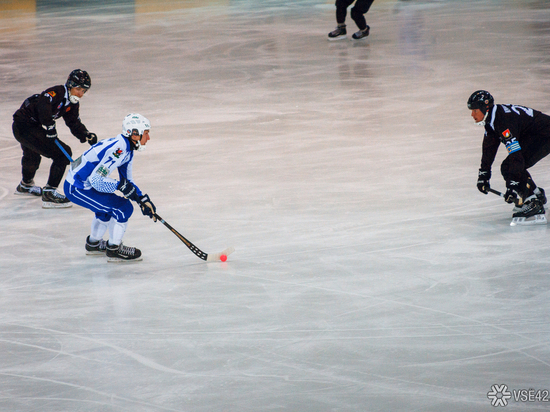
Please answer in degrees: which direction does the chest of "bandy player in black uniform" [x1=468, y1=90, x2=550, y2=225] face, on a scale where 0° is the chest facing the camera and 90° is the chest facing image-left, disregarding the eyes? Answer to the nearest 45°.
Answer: approximately 90°

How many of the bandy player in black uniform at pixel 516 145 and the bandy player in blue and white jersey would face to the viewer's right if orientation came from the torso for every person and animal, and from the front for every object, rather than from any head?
1

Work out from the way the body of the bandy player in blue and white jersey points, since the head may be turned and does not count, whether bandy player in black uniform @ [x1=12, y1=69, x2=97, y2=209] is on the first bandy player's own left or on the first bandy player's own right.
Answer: on the first bandy player's own left

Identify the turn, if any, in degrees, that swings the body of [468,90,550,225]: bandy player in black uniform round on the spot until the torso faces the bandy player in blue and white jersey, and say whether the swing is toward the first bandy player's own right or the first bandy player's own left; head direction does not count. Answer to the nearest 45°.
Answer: approximately 45° to the first bandy player's own left

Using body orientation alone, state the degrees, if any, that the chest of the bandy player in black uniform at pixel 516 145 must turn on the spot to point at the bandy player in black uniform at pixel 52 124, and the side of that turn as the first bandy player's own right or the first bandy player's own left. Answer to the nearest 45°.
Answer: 0° — they already face them

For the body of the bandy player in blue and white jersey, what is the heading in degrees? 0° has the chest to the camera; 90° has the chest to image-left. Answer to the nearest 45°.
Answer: approximately 270°

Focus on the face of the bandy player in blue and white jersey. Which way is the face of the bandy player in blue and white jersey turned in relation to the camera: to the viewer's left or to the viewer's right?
to the viewer's right

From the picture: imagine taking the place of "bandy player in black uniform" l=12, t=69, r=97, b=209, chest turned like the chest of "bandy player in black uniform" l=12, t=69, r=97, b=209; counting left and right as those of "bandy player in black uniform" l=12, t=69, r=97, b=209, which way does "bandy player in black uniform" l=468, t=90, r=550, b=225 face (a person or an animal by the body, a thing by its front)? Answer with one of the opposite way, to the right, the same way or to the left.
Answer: the opposite way

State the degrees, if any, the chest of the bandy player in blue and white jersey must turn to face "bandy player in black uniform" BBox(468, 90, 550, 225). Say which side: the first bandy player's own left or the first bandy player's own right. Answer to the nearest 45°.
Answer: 0° — they already face them

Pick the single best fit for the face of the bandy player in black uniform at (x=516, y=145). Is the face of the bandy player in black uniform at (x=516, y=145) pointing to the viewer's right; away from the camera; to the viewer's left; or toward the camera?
to the viewer's left

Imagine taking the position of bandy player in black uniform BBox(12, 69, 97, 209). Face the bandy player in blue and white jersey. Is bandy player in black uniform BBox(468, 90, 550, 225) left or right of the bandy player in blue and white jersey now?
left
